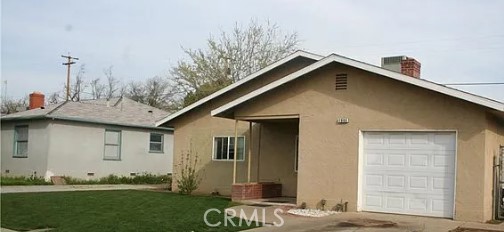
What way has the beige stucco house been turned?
toward the camera

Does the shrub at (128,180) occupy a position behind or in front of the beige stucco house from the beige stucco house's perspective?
behind

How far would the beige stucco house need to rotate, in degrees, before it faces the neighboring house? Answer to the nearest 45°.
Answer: approximately 135° to its right

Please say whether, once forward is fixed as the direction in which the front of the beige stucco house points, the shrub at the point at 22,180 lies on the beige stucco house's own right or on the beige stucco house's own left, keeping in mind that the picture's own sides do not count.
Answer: on the beige stucco house's own right
